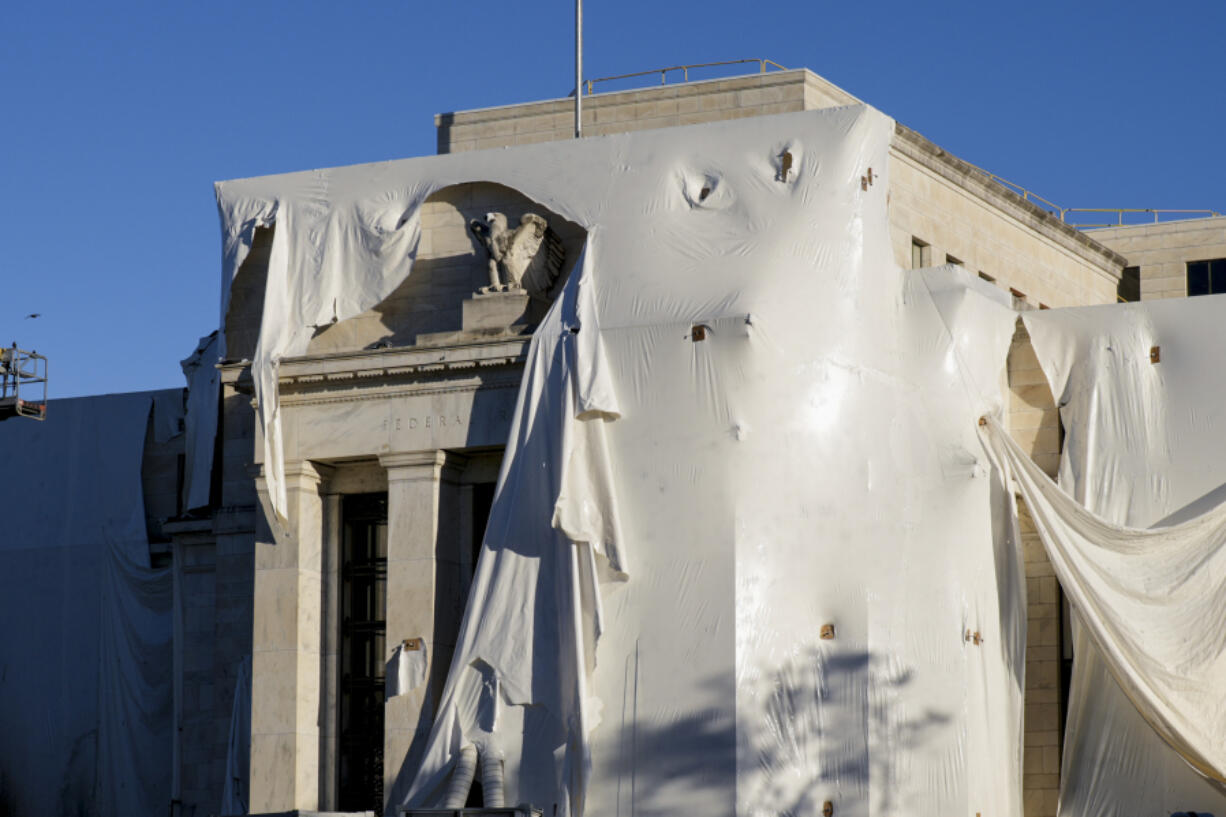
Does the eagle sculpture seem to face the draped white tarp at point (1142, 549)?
no
